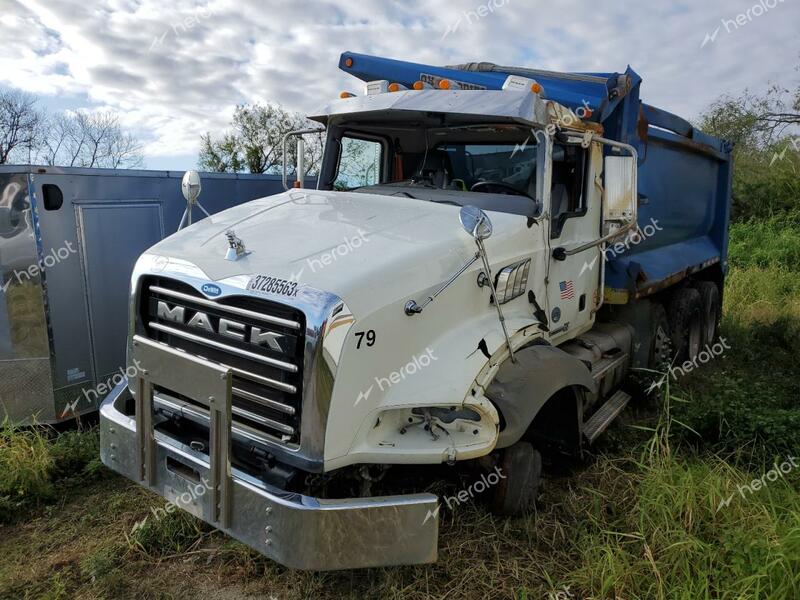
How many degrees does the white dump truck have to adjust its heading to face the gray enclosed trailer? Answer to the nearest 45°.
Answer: approximately 90° to its right

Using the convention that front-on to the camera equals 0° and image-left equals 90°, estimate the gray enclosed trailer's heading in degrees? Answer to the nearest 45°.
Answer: approximately 45°

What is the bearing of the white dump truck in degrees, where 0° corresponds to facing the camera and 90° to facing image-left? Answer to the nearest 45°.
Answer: approximately 45°
